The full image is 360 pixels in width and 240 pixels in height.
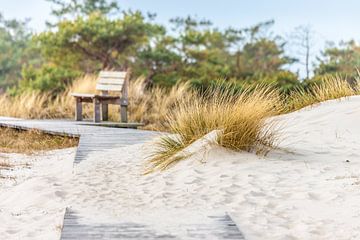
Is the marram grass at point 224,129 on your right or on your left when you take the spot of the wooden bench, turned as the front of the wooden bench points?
on your left

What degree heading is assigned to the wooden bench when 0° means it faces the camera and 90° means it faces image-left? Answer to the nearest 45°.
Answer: approximately 45°
